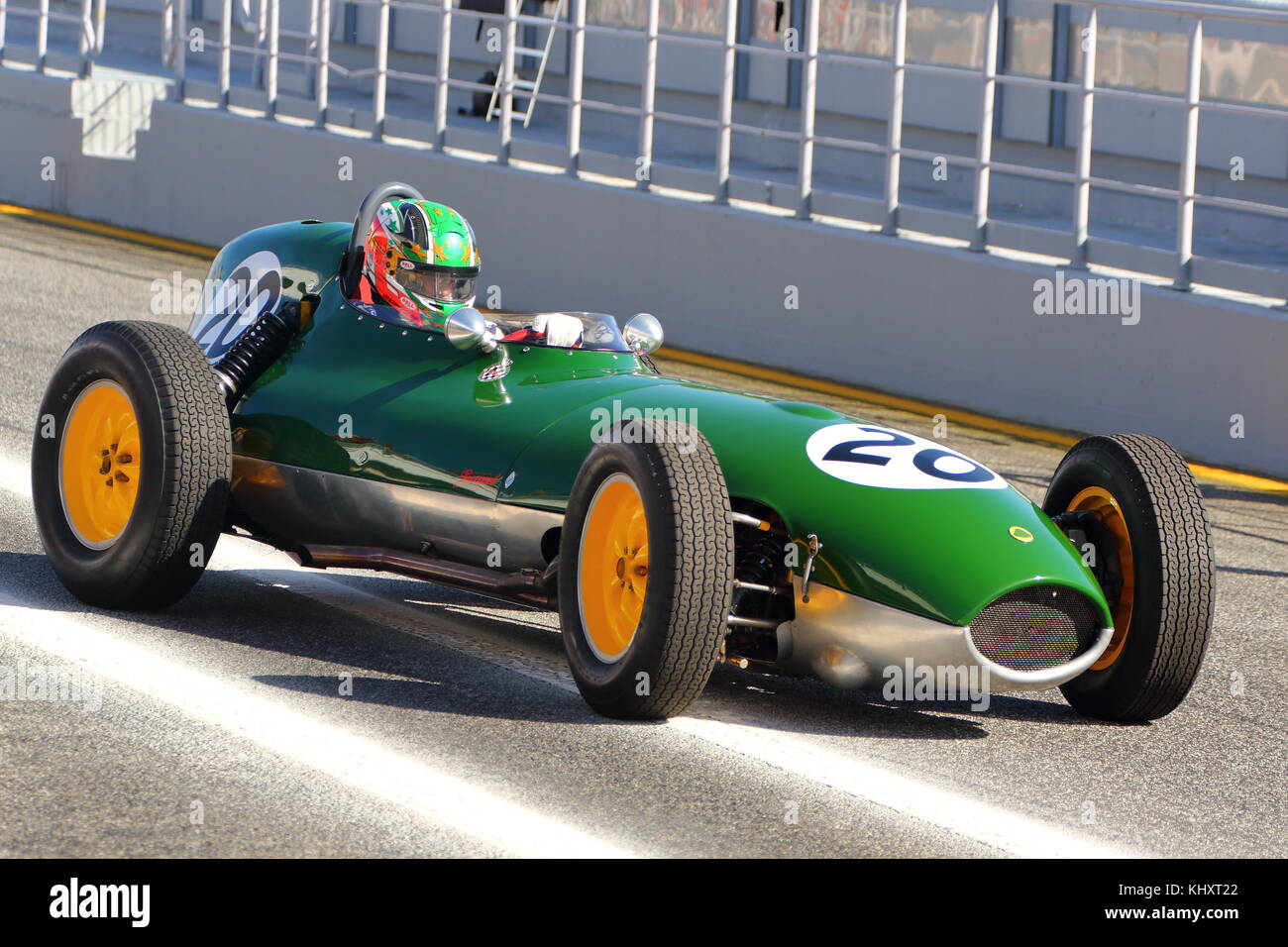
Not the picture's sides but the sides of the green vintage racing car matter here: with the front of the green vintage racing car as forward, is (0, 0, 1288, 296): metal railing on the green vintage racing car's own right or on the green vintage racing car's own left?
on the green vintage racing car's own left

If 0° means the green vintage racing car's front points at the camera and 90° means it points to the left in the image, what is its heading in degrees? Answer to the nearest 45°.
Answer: approximately 315°

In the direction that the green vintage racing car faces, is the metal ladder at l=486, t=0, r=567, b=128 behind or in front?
behind
